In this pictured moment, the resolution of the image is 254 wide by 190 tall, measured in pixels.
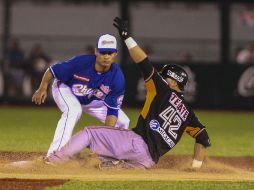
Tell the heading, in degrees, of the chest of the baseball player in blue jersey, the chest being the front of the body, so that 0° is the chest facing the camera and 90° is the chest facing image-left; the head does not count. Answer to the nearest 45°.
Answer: approximately 0°
